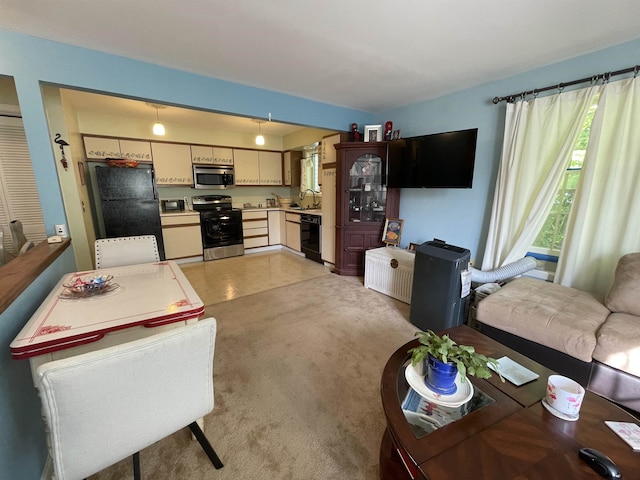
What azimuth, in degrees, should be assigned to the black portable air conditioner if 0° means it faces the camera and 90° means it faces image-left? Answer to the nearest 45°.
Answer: approximately 45°

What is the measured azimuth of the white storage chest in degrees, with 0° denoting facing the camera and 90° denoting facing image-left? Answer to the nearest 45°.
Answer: approximately 45°

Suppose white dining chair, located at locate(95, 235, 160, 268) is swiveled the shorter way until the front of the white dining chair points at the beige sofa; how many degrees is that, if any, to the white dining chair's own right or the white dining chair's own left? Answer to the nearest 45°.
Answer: approximately 45° to the white dining chair's own left

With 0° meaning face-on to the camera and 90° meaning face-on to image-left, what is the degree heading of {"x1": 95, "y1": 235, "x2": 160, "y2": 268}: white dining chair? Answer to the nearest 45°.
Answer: approximately 0°

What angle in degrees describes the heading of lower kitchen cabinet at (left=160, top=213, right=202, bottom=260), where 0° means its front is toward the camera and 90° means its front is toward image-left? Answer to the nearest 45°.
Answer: approximately 0°

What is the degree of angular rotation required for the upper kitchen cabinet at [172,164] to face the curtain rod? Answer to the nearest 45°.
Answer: approximately 45° to its left

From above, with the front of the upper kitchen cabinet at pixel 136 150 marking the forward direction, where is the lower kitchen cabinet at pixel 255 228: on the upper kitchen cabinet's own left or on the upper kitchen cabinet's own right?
on the upper kitchen cabinet's own left

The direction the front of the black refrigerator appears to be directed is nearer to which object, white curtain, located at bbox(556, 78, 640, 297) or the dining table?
the dining table
